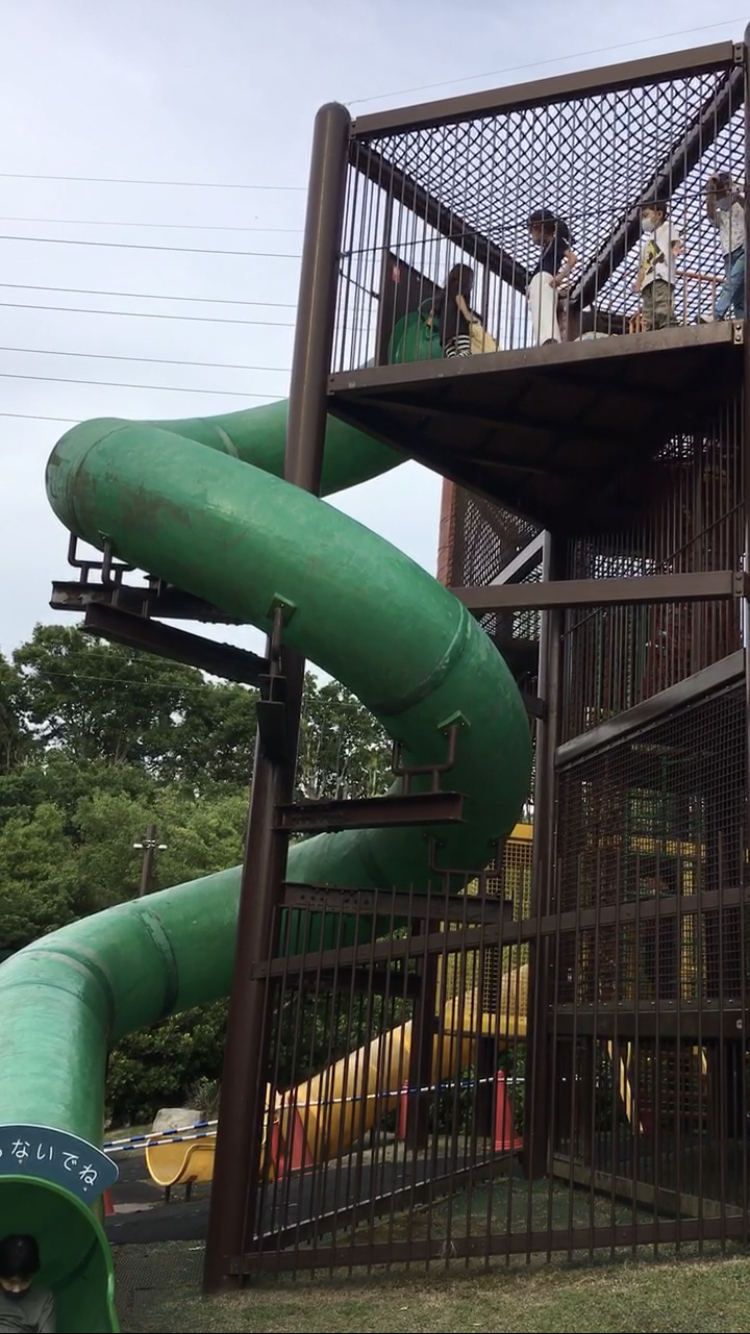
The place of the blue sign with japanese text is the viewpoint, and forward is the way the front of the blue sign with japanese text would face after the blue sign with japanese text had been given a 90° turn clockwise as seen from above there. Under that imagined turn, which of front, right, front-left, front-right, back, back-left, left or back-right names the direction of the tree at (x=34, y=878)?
right

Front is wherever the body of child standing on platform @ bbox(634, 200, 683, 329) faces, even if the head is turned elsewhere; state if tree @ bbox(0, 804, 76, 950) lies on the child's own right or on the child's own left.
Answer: on the child's own right

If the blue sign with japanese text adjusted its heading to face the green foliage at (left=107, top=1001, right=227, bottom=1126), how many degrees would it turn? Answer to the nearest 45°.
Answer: approximately 180°

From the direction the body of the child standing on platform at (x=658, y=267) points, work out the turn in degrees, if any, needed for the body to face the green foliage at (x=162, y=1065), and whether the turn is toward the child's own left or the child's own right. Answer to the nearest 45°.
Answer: approximately 90° to the child's own right

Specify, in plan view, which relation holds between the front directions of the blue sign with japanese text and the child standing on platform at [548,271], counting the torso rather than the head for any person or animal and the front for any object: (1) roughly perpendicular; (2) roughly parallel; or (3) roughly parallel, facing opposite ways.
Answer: roughly perpendicular

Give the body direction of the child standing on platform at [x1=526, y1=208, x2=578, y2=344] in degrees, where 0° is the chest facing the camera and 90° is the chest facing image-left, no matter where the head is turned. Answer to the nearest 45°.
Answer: approximately 90°

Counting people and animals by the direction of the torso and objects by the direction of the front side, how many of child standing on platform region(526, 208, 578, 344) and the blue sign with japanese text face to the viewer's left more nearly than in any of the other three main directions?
1

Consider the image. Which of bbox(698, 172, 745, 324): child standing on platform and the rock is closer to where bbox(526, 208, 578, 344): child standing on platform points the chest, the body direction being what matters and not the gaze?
the rock

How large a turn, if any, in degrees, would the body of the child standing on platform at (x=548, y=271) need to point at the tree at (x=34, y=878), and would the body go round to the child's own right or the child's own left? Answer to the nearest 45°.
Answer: approximately 45° to the child's own right

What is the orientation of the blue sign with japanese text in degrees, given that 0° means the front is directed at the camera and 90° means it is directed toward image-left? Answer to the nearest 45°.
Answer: approximately 0°

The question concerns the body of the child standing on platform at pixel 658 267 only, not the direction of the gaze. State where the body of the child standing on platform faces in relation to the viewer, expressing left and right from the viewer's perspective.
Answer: facing the viewer and to the left of the viewer
